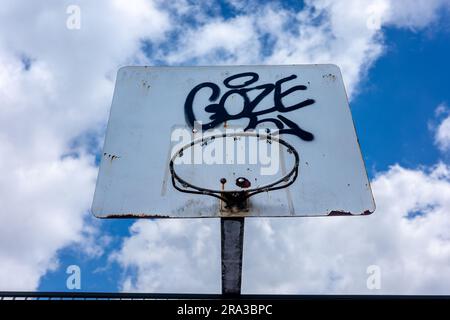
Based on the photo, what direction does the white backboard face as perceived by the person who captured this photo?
facing the viewer
